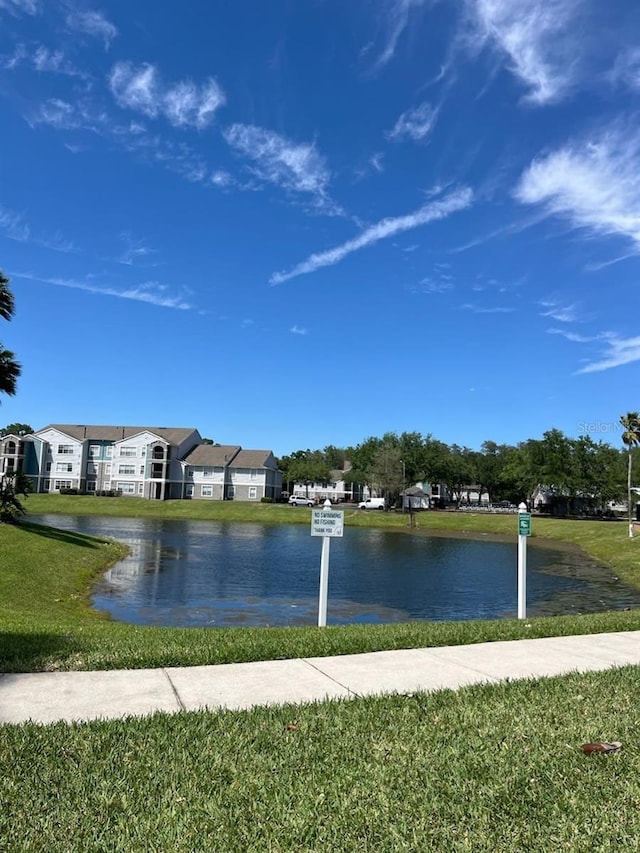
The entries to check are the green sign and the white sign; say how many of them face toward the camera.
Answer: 2

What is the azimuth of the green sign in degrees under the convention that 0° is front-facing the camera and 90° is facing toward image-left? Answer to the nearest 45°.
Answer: approximately 0°

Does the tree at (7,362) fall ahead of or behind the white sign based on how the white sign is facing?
behind

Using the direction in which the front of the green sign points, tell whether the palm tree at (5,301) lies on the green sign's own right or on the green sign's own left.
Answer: on the green sign's own right

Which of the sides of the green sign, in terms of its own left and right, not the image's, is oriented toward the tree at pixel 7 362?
right

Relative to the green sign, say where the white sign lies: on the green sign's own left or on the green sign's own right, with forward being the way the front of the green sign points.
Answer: on the green sign's own right

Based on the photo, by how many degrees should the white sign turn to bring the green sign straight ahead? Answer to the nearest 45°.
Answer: approximately 135° to its left
